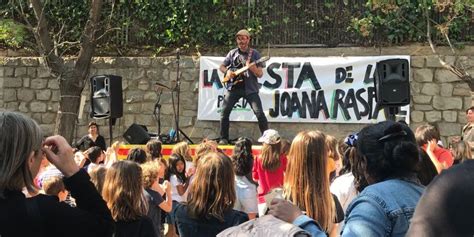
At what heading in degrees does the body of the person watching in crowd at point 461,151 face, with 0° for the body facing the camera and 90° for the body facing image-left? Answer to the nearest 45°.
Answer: approximately 135°

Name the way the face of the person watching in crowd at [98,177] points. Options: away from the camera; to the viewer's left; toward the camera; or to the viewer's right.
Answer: away from the camera

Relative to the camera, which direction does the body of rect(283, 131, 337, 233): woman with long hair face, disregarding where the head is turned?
away from the camera

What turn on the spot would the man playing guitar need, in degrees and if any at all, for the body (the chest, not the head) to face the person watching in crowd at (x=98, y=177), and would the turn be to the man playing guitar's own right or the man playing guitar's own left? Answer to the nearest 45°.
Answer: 0° — they already face them

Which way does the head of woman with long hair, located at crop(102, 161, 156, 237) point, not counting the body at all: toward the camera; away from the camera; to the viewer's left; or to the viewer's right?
away from the camera

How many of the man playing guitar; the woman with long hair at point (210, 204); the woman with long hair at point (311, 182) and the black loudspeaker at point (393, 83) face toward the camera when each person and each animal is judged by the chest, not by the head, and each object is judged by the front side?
2

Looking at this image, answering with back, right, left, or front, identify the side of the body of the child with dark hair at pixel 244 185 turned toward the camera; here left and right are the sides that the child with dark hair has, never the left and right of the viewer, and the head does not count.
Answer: back
